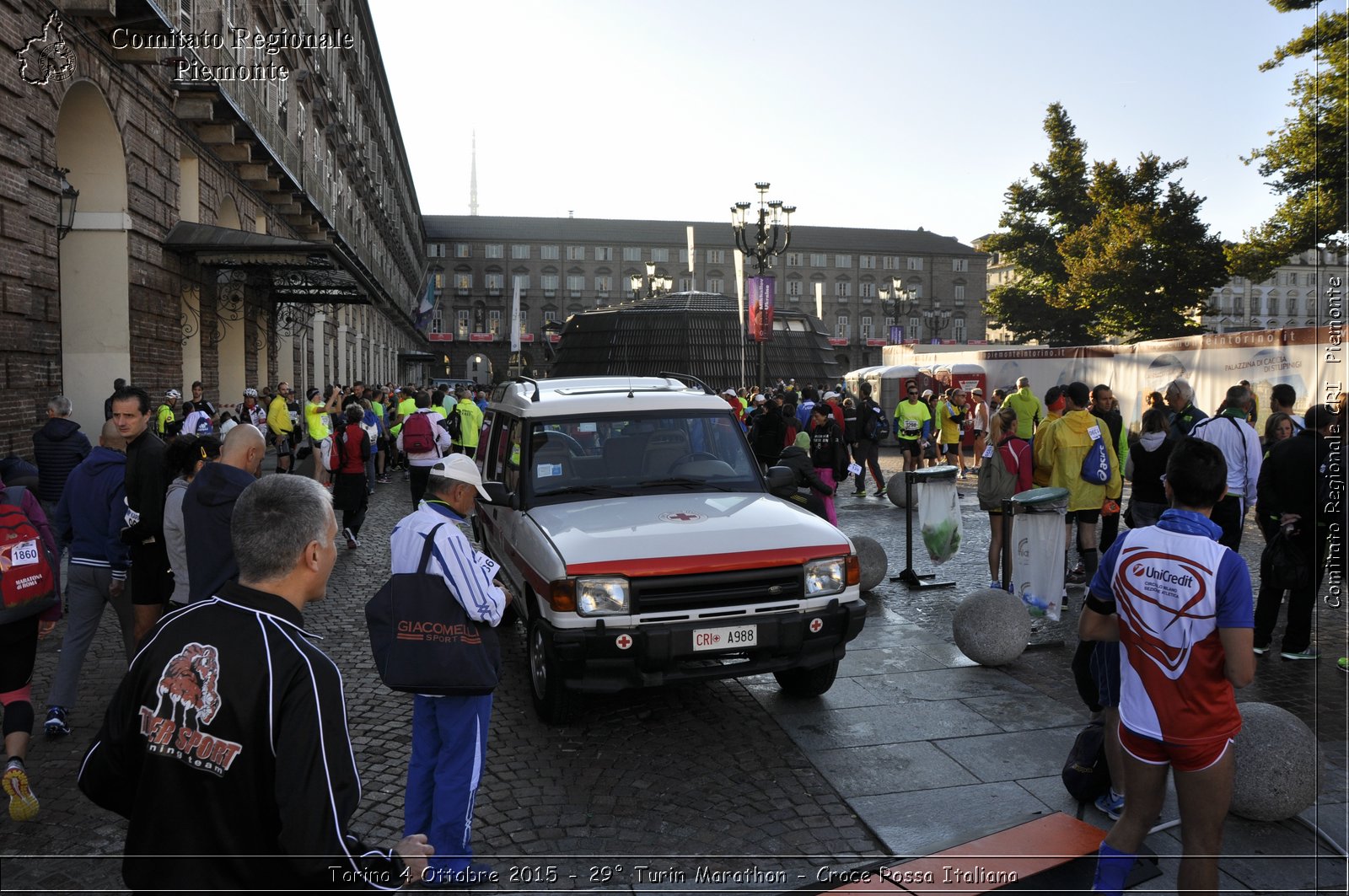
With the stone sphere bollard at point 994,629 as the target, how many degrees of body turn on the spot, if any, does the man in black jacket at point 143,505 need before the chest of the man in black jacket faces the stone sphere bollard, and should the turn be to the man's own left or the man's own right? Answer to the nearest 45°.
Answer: approximately 135° to the man's own left

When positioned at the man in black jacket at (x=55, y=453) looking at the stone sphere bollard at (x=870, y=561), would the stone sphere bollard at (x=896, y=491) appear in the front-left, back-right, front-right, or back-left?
front-left

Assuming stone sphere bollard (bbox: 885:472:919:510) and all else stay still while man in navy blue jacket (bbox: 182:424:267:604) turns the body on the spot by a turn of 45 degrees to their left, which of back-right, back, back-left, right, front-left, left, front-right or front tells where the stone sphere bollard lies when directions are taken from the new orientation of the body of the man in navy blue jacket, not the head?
front-right

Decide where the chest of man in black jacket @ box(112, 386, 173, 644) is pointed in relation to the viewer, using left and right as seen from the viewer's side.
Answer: facing the viewer and to the left of the viewer

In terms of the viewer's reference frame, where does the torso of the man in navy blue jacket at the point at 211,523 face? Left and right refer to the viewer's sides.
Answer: facing away from the viewer and to the right of the viewer

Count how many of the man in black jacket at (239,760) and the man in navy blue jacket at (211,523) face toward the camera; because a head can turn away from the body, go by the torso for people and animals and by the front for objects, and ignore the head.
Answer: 0

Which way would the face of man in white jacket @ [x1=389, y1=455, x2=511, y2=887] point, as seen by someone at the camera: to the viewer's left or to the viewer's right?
to the viewer's right

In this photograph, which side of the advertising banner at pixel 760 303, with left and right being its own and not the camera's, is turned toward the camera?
front

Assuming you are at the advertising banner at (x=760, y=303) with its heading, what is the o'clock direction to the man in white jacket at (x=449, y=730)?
The man in white jacket is roughly at 12 o'clock from the advertising banner.

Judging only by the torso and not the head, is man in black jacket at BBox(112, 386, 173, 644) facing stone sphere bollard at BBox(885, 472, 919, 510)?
no

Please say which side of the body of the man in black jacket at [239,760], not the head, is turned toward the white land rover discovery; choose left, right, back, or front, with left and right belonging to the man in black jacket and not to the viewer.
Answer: front

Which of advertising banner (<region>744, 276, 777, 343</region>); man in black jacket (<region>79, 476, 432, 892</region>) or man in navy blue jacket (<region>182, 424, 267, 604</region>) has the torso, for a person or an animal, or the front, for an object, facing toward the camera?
the advertising banner

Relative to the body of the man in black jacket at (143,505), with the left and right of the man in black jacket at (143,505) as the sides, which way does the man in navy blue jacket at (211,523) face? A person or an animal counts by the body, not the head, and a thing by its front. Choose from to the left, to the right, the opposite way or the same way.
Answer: the opposite way

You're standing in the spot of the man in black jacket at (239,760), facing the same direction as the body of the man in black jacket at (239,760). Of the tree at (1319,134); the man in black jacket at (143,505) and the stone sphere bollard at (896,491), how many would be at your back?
0

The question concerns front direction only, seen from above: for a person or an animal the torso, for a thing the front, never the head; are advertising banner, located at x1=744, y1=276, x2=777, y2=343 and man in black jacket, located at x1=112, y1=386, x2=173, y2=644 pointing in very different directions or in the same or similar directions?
same or similar directions

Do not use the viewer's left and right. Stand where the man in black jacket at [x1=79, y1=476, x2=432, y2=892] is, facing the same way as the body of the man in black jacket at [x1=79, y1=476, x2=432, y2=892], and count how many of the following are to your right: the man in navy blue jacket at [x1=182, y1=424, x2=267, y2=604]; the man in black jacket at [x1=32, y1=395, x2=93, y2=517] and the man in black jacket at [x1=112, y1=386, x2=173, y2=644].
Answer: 0

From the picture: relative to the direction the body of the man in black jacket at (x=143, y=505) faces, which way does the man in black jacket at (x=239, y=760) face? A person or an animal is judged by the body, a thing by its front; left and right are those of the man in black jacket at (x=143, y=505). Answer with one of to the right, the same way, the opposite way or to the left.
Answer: the opposite way

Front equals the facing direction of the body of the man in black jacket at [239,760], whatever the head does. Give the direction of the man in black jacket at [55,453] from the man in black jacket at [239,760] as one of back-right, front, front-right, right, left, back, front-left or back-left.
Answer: front-left

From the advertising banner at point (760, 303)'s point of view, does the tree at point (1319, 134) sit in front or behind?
in front

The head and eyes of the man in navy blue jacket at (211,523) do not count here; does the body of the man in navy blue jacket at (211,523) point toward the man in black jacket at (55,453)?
no

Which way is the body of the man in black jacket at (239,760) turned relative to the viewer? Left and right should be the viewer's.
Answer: facing away from the viewer and to the right of the viewer
